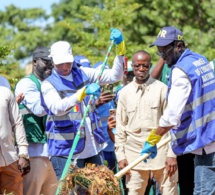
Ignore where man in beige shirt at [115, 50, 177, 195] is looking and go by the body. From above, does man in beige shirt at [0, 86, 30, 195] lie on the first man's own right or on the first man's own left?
on the first man's own right

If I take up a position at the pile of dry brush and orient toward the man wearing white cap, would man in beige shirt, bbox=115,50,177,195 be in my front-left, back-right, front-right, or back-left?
front-right

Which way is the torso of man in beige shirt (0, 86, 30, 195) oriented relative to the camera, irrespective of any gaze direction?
toward the camera

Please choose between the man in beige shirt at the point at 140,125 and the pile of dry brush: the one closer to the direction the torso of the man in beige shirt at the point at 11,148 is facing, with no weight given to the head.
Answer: the pile of dry brush

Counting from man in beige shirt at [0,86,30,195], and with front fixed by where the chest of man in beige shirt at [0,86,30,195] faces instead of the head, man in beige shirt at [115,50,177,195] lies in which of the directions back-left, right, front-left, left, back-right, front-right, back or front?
left

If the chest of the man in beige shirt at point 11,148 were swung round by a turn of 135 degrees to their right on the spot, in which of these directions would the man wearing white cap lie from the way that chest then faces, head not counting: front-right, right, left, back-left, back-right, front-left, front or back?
back-right

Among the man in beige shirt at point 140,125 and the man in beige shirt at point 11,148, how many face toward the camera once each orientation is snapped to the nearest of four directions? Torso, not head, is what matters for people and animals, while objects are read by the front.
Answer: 2

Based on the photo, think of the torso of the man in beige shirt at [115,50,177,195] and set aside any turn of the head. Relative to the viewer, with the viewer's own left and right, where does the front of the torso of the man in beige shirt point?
facing the viewer

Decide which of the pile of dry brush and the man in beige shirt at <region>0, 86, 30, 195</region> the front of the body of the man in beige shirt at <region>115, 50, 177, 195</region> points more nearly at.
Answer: the pile of dry brush

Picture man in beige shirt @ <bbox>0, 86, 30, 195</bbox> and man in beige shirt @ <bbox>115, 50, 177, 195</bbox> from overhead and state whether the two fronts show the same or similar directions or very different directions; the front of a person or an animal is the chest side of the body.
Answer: same or similar directions
